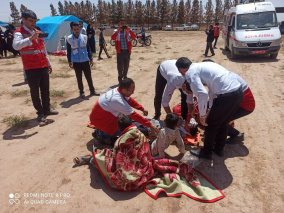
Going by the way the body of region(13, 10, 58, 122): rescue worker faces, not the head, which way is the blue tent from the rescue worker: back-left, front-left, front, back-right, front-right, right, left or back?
back-left

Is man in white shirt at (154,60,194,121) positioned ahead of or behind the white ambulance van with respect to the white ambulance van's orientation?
ahead

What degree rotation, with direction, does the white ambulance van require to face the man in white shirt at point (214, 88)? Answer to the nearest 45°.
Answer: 0° — it already faces them

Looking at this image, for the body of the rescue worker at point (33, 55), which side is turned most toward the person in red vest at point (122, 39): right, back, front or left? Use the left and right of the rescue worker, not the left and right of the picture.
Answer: left

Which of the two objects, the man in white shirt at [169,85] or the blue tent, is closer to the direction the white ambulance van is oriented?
the man in white shirt

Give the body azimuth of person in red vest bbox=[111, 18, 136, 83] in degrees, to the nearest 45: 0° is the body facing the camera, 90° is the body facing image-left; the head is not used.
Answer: approximately 0°

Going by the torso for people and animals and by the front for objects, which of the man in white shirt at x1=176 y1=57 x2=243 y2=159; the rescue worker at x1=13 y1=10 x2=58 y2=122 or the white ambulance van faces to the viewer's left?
the man in white shirt

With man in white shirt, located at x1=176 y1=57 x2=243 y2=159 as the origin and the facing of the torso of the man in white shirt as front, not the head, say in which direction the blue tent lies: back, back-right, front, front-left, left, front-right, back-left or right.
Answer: front-right

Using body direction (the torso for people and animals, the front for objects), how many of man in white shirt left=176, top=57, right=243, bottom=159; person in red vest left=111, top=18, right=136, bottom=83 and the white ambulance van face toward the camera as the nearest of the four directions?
2

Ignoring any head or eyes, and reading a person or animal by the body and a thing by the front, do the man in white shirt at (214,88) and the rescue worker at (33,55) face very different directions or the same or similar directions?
very different directions

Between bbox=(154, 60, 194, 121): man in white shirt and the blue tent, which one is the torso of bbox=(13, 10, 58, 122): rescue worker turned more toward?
the man in white shirt

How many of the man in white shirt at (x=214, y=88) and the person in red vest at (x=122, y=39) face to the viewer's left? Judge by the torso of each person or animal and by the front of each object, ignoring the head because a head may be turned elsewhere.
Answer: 1

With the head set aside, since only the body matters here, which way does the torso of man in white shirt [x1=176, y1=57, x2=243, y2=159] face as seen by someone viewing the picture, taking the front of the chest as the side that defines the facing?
to the viewer's left
